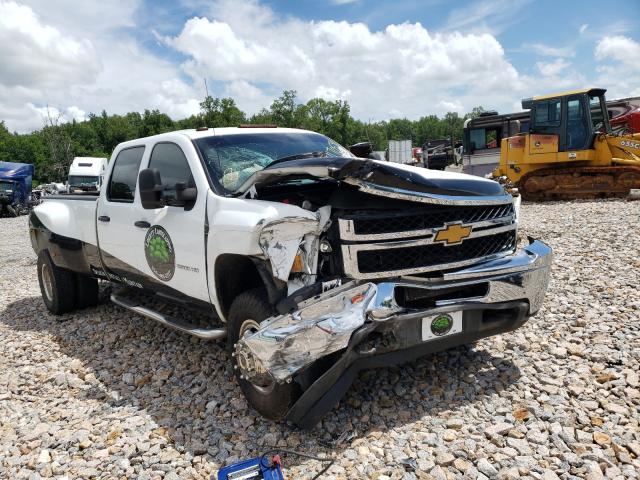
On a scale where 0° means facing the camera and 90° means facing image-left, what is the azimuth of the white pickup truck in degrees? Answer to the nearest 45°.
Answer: approximately 315°

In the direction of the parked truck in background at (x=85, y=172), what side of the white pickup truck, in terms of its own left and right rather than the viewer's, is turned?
back

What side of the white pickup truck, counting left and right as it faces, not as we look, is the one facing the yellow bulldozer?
left
